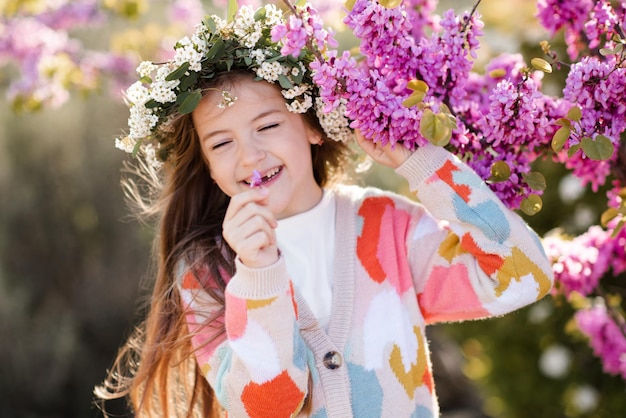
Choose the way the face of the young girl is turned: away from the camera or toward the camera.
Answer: toward the camera

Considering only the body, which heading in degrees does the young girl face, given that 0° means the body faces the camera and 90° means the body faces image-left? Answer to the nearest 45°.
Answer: approximately 0°

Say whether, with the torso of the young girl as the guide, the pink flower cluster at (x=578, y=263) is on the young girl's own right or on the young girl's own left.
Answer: on the young girl's own left

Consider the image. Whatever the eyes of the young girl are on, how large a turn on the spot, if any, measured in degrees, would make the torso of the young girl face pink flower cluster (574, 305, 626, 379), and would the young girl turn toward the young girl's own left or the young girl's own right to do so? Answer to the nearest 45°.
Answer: approximately 135° to the young girl's own left

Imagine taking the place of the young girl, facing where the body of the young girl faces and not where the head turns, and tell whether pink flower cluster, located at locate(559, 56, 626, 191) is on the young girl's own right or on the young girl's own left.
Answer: on the young girl's own left
